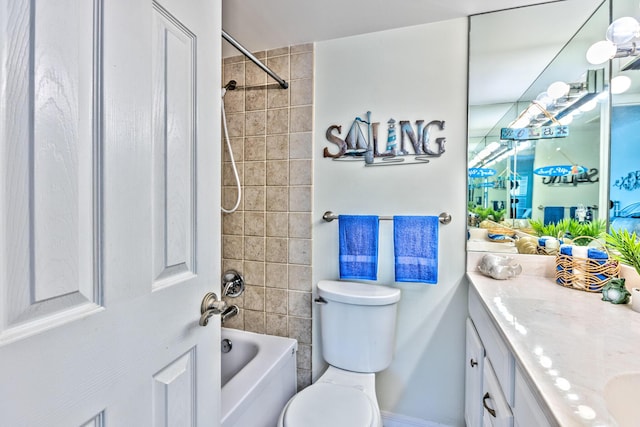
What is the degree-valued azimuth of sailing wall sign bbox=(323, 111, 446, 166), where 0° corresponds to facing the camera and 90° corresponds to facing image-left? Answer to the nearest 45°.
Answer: approximately 0°

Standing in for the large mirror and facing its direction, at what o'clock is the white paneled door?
The white paneled door is roughly at 11 o'clock from the large mirror.

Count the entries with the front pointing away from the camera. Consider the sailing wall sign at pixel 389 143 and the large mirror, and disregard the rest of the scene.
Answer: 0

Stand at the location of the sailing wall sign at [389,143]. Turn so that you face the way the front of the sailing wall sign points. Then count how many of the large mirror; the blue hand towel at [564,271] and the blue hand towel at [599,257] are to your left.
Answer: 3

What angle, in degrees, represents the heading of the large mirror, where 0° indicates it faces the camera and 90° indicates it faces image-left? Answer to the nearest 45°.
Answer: approximately 45°

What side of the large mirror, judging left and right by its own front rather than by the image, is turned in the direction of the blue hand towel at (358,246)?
front

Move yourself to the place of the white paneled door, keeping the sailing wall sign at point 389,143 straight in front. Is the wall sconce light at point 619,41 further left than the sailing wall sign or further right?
right

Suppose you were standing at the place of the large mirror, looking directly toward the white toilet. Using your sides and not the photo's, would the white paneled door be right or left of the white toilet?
left

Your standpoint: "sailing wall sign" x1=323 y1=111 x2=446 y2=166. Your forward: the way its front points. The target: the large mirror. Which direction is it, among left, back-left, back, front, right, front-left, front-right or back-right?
left

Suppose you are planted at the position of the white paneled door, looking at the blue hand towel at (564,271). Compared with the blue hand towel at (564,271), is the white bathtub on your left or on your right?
left

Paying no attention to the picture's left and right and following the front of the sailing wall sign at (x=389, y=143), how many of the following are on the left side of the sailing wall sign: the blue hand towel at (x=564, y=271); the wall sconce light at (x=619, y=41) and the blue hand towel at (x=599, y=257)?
3

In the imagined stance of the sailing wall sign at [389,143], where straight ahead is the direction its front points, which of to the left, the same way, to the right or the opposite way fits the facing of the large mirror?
to the right
